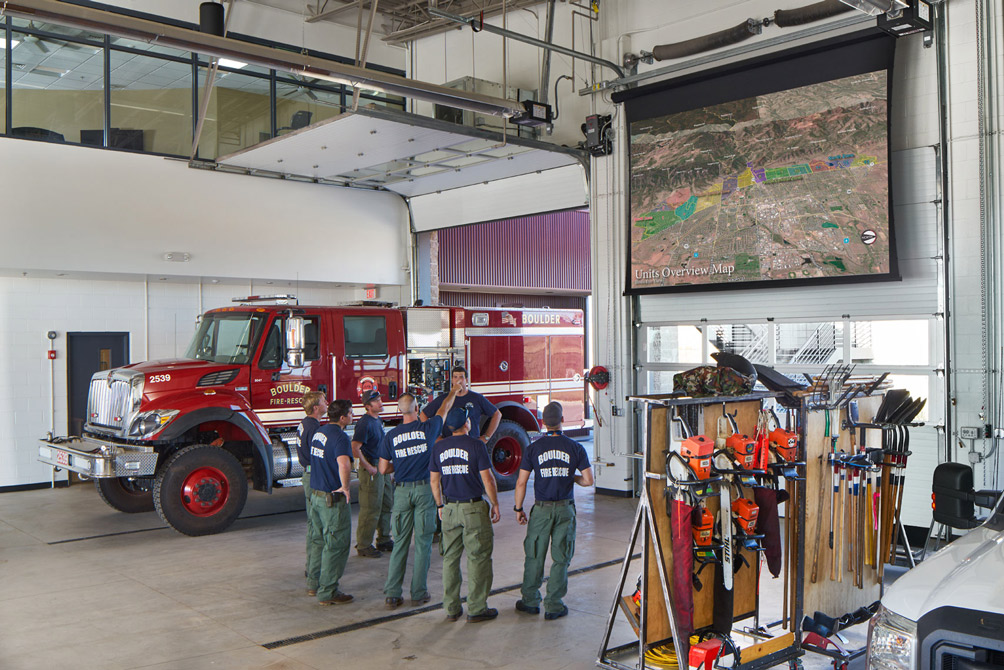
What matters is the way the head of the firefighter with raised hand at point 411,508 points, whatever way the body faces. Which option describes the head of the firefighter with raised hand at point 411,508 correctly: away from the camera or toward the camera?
away from the camera

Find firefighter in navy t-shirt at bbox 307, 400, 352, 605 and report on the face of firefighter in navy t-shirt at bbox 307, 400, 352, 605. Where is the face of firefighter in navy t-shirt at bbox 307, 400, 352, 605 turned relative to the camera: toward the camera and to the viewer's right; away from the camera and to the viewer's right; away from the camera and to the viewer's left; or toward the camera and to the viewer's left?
away from the camera and to the viewer's right

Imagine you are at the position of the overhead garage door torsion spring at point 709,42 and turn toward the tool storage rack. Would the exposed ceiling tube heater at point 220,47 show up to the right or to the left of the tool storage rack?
right

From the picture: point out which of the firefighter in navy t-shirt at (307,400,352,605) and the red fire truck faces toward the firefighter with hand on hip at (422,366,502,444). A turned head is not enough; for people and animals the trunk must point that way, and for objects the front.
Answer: the firefighter in navy t-shirt

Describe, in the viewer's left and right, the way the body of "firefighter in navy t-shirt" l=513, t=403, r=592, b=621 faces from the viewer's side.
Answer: facing away from the viewer

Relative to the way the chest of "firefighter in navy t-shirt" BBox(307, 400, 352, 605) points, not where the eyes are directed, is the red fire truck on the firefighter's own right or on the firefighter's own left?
on the firefighter's own left

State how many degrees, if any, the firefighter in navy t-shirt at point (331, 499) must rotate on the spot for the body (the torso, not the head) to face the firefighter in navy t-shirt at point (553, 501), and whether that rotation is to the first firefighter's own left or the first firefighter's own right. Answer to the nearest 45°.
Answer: approximately 90° to the first firefighter's own right

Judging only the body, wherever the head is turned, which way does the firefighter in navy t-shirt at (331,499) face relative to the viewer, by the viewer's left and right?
facing away from the viewer and to the right of the viewer

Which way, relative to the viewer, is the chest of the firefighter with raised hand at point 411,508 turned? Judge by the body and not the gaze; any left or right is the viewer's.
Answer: facing away from the viewer

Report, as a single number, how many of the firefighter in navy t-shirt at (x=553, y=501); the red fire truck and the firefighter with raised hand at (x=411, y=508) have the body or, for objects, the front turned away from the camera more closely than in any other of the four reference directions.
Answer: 2

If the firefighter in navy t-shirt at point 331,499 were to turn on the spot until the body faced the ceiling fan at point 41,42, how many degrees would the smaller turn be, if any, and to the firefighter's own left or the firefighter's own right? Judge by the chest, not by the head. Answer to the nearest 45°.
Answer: approximately 90° to the firefighter's own left
